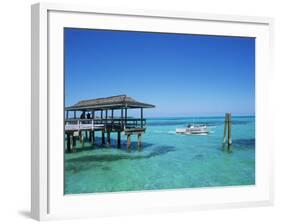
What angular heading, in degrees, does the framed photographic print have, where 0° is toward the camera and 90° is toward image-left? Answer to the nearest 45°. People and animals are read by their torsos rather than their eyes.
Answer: approximately 315°
